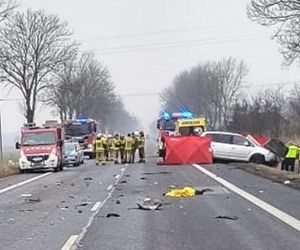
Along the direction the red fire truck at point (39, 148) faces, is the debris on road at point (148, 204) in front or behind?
in front

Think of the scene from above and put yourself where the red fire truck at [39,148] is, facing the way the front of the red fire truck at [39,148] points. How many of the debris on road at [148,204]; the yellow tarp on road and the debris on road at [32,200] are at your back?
0

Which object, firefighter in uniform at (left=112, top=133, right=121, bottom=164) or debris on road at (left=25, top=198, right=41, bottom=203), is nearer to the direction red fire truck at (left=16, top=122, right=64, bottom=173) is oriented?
the debris on road

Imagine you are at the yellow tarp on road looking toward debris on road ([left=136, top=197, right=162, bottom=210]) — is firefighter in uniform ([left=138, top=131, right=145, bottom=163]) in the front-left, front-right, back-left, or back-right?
back-right

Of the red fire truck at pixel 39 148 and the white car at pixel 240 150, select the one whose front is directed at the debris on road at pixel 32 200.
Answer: the red fire truck

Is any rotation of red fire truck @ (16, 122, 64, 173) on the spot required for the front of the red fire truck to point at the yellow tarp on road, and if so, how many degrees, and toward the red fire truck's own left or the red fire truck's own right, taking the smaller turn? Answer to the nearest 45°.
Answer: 0° — it already faces it

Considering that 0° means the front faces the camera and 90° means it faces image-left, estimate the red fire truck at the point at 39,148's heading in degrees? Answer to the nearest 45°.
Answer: approximately 0°
